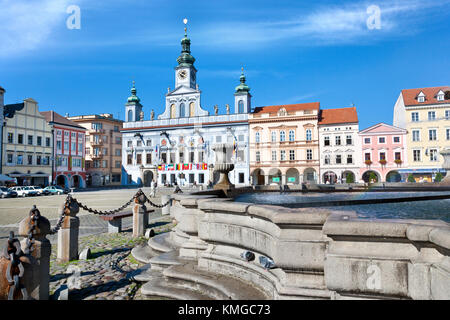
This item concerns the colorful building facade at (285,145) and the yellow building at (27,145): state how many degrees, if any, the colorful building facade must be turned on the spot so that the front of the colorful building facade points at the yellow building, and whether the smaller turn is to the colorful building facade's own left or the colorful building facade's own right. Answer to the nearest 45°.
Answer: approximately 90° to the colorful building facade's own right

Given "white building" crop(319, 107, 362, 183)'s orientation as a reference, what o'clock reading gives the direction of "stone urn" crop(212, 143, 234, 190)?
The stone urn is roughly at 12 o'clock from the white building.

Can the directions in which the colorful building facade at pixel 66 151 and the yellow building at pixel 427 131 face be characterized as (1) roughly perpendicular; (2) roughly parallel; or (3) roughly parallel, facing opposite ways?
roughly perpendicular

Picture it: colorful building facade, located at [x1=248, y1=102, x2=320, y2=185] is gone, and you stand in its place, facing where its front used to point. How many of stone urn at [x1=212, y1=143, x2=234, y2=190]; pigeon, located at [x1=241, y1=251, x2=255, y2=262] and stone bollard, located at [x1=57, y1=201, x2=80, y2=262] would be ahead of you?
3

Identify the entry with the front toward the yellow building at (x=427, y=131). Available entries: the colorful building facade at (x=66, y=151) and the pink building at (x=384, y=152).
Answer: the colorful building facade

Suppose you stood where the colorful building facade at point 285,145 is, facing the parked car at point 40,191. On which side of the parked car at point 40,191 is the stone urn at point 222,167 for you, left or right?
left

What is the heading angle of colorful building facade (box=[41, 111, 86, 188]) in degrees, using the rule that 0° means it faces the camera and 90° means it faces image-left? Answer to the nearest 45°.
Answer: approximately 315°

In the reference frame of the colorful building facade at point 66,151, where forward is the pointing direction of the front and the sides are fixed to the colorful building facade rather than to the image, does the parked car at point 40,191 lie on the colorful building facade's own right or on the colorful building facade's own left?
on the colorful building facade's own right
